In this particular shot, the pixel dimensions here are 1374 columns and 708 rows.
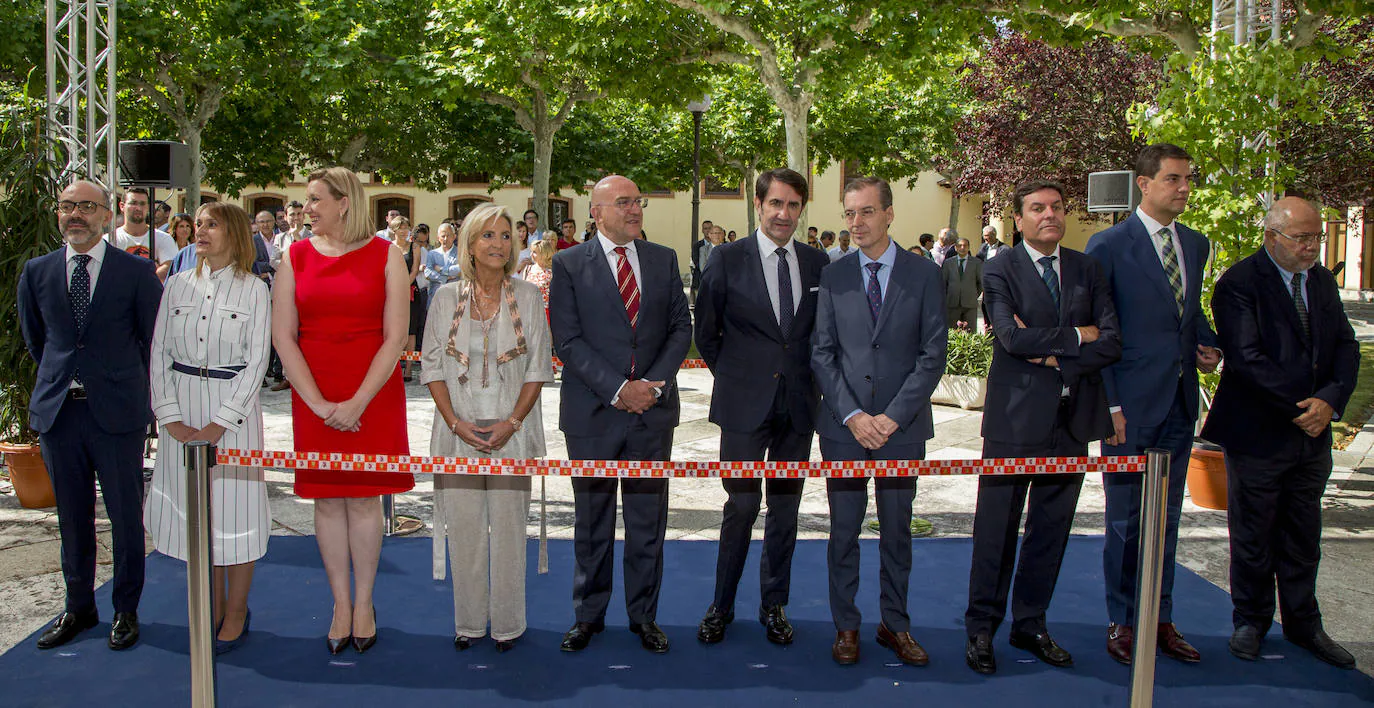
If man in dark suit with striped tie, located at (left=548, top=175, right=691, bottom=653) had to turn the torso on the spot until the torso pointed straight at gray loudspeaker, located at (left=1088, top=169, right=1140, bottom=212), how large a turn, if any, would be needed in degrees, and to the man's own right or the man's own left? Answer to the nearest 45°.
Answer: approximately 135° to the man's own left

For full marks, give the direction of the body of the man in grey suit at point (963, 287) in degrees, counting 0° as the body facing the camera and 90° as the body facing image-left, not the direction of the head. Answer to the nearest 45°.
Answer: approximately 0°

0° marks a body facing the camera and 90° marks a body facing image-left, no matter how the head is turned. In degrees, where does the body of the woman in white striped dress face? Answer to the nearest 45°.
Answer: approximately 45°

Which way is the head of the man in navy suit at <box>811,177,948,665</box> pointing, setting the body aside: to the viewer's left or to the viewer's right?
to the viewer's left

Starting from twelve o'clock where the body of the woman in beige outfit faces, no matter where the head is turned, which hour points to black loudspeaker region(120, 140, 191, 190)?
The black loudspeaker is roughly at 5 o'clock from the woman in beige outfit.

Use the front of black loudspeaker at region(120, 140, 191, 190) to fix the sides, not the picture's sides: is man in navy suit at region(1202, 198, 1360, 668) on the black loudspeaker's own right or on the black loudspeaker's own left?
on the black loudspeaker's own left

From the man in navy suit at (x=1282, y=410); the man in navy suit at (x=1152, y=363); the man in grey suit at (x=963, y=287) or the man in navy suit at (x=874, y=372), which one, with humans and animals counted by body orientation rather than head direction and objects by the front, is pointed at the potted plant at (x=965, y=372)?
the man in grey suit

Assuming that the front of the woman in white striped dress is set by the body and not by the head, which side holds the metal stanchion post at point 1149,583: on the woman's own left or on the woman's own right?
on the woman's own left

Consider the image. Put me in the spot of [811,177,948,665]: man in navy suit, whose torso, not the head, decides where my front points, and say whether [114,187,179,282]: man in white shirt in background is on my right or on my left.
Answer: on my right

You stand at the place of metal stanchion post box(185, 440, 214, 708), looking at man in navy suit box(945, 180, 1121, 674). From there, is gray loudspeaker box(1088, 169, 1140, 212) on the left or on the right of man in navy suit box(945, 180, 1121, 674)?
left
